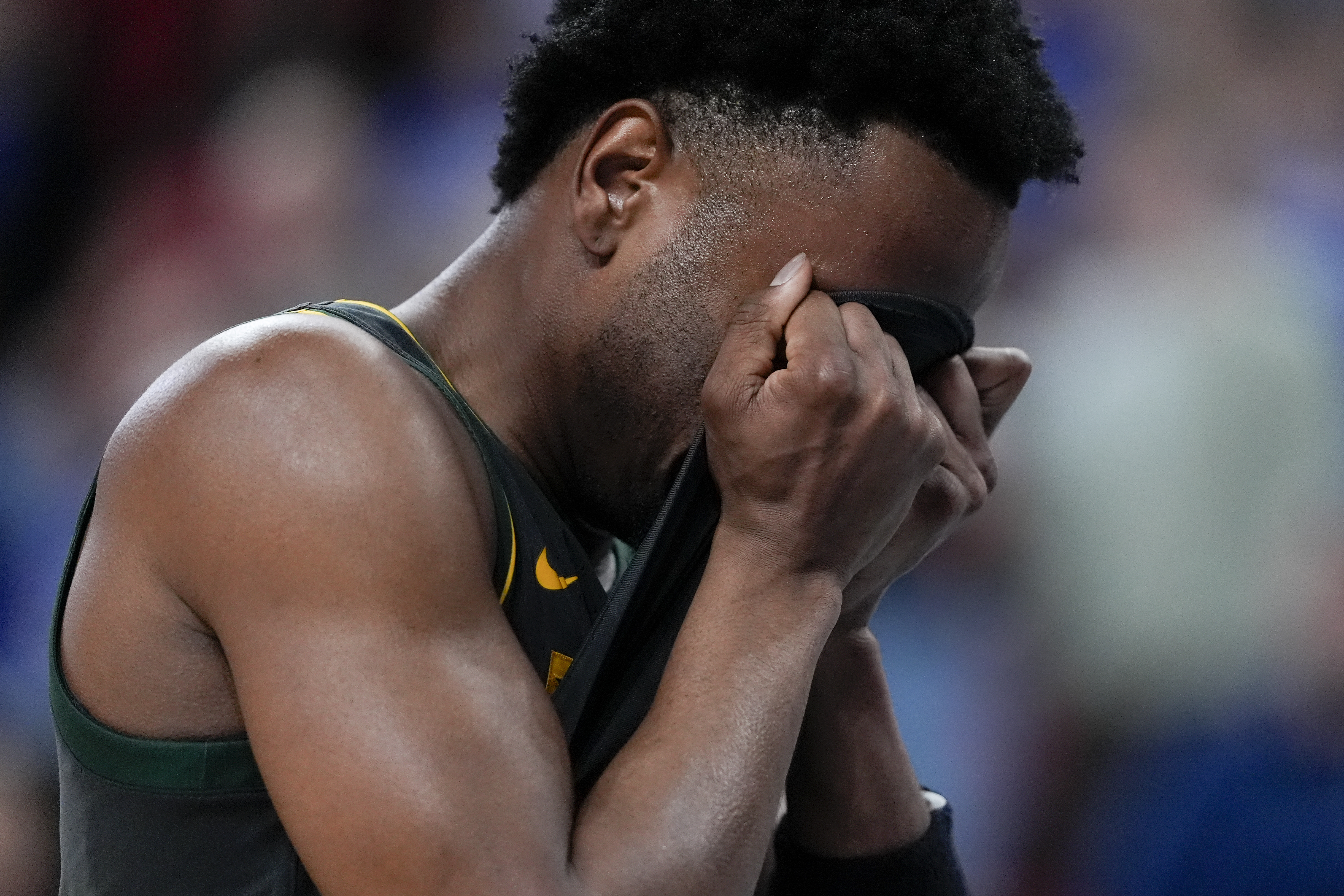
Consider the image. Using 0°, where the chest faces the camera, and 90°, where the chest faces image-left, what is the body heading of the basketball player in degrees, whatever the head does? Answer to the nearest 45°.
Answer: approximately 270°
